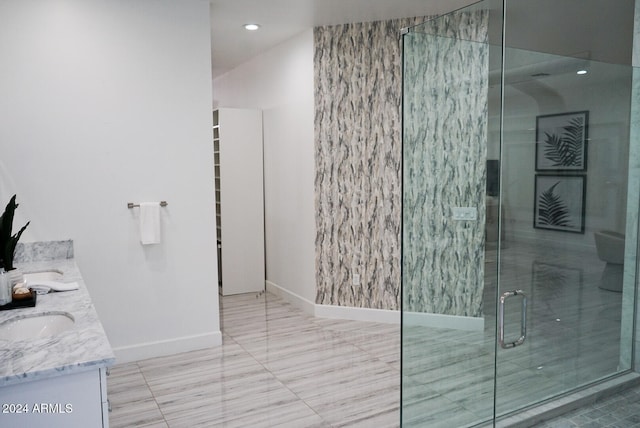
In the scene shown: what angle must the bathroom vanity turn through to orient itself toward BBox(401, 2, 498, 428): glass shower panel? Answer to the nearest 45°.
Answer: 0° — it already faces it

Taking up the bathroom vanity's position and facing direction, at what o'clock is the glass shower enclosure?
The glass shower enclosure is roughly at 12 o'clock from the bathroom vanity.

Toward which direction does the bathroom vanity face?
to the viewer's right

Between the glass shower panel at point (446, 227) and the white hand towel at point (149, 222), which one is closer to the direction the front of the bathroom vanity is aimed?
the glass shower panel
